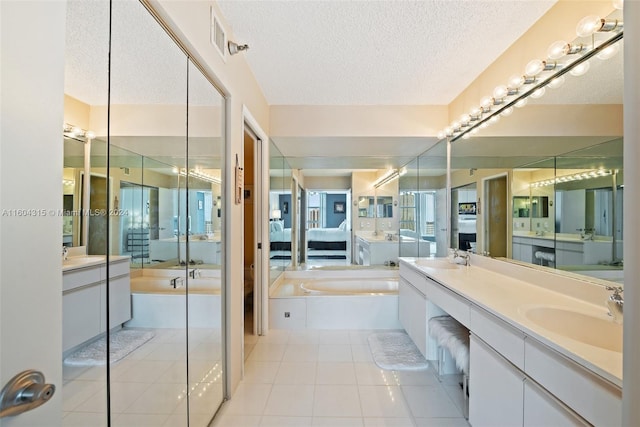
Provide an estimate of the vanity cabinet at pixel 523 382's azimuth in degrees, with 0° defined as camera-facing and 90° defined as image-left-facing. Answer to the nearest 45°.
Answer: approximately 45°

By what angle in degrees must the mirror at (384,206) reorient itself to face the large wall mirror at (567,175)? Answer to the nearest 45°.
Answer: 0° — it already faces it

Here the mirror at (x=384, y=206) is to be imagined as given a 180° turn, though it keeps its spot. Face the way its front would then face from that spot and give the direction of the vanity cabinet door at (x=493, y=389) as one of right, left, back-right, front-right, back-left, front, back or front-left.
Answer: back

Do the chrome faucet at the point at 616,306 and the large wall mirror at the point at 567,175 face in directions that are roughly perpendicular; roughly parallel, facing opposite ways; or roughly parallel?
roughly parallel

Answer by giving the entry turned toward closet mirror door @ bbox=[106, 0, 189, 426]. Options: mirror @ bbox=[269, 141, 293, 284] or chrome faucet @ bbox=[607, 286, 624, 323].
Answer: the chrome faucet

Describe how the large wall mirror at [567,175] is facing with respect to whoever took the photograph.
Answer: facing the viewer and to the left of the viewer

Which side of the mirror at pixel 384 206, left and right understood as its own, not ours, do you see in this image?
front

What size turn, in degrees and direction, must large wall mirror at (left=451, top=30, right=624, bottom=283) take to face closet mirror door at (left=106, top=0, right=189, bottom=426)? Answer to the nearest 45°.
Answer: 0° — it already faces it

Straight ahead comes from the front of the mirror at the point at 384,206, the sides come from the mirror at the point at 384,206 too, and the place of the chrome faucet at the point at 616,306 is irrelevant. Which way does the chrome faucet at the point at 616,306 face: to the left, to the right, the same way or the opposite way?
to the right

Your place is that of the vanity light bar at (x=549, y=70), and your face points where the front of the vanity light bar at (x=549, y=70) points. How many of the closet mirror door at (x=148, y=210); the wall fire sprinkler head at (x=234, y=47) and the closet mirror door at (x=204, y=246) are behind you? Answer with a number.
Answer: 0

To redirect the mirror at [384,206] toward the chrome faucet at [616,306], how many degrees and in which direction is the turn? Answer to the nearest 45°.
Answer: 0° — it already faces it
